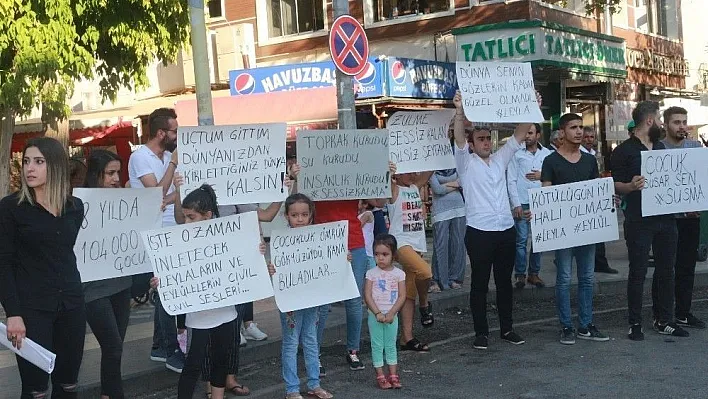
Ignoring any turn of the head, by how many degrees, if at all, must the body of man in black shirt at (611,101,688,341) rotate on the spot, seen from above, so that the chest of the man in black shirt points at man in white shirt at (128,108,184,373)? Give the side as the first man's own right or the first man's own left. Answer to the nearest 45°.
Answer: approximately 90° to the first man's own right

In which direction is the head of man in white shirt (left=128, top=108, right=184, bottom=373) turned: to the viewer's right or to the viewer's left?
to the viewer's right

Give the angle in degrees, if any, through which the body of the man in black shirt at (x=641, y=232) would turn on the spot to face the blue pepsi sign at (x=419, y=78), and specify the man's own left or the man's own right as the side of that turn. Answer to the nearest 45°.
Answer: approximately 180°

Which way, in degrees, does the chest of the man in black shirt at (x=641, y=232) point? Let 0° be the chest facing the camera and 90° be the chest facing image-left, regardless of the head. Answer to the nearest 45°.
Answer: approximately 315°

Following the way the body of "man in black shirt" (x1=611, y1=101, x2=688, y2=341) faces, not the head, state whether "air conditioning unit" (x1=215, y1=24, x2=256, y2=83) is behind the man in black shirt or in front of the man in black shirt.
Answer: behind

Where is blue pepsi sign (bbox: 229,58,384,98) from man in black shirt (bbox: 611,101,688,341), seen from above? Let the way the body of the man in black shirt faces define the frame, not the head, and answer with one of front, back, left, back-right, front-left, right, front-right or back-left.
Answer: back

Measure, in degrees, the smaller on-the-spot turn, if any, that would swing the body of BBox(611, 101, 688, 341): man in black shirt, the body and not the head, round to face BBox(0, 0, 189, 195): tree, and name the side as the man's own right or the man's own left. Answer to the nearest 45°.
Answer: approximately 135° to the man's own right

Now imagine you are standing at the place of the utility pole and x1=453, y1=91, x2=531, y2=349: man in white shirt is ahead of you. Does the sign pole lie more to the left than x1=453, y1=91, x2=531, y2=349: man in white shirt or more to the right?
left

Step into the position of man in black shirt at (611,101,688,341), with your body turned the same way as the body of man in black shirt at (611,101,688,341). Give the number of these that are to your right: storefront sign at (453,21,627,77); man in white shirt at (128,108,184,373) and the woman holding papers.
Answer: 2

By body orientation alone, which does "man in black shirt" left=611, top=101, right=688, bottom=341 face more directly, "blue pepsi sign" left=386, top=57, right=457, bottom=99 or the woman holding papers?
the woman holding papers
